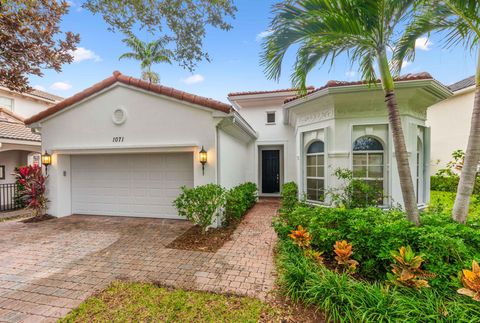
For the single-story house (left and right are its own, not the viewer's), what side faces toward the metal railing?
right

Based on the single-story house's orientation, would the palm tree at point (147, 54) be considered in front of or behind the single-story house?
behind

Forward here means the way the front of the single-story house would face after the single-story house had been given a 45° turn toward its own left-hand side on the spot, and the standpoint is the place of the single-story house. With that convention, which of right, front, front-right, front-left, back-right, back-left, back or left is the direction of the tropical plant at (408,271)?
front

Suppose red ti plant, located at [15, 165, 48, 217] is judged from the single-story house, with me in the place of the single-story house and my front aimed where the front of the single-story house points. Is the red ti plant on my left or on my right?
on my right

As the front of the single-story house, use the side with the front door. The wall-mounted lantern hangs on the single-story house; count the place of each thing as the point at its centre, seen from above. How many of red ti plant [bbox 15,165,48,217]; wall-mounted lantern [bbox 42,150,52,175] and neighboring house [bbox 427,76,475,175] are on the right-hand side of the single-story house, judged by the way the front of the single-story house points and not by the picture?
2

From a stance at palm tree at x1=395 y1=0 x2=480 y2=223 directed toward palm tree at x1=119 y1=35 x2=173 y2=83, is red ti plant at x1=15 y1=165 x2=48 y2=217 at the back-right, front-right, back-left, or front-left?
front-left

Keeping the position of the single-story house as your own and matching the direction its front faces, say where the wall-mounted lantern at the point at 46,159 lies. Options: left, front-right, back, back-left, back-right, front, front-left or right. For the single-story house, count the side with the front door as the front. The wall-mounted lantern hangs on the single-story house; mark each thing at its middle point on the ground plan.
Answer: right

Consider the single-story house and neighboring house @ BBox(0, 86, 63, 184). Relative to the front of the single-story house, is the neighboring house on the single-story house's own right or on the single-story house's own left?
on the single-story house's own right

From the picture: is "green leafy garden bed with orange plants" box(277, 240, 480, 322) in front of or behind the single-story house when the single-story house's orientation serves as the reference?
in front

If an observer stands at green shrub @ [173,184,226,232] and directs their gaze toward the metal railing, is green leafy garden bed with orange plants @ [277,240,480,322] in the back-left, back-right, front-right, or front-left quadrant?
back-left

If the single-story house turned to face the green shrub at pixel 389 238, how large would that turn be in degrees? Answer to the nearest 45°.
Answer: approximately 45° to its left

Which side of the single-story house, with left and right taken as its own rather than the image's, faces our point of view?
front

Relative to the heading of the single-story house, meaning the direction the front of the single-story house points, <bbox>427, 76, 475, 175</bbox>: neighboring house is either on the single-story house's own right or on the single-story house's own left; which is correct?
on the single-story house's own left
